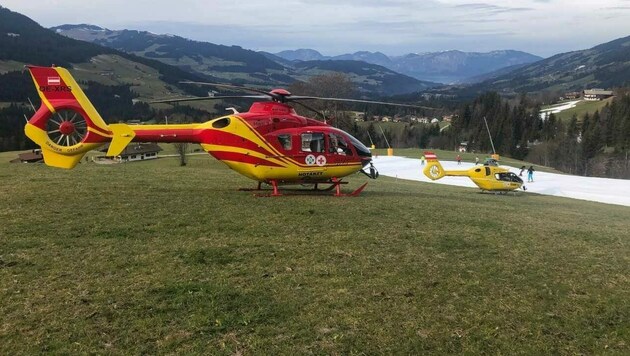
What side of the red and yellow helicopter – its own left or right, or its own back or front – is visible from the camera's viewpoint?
right

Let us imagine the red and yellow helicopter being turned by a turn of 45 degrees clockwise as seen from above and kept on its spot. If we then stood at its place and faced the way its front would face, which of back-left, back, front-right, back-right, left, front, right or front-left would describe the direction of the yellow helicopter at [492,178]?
left

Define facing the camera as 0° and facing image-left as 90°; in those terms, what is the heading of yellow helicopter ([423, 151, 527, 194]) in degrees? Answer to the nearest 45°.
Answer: approximately 270°
